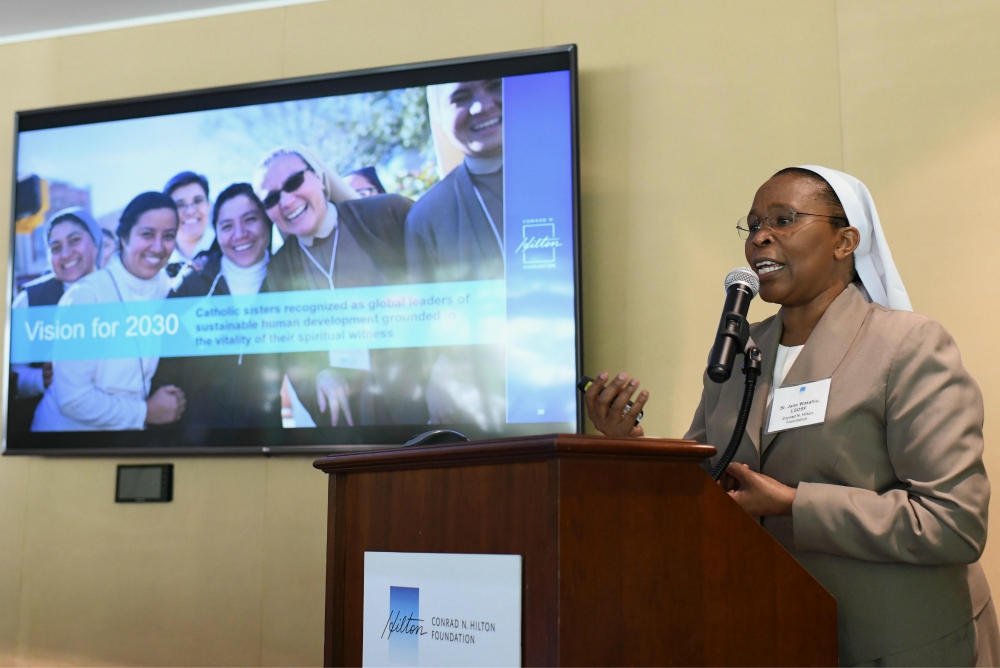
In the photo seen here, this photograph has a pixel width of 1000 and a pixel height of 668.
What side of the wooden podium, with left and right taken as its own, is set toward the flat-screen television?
right

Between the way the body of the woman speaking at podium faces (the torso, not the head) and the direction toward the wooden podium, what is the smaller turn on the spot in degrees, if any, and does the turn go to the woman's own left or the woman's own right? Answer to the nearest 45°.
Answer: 0° — they already face it

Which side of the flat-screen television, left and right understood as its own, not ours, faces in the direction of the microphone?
left

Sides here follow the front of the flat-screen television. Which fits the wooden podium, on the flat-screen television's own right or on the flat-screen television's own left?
on the flat-screen television's own left

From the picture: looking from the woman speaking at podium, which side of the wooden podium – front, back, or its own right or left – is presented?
back

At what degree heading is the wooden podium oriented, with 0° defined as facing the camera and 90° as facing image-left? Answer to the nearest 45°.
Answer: approximately 45°

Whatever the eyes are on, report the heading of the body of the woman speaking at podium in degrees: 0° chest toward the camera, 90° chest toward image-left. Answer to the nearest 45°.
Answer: approximately 45°

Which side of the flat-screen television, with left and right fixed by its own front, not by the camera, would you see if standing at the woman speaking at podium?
left
